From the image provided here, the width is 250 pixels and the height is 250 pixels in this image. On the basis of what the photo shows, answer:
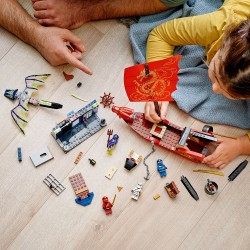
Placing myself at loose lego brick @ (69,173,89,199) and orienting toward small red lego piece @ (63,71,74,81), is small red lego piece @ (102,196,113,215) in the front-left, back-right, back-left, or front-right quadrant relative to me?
back-right

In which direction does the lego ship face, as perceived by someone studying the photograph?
facing away from the viewer and to the left of the viewer
